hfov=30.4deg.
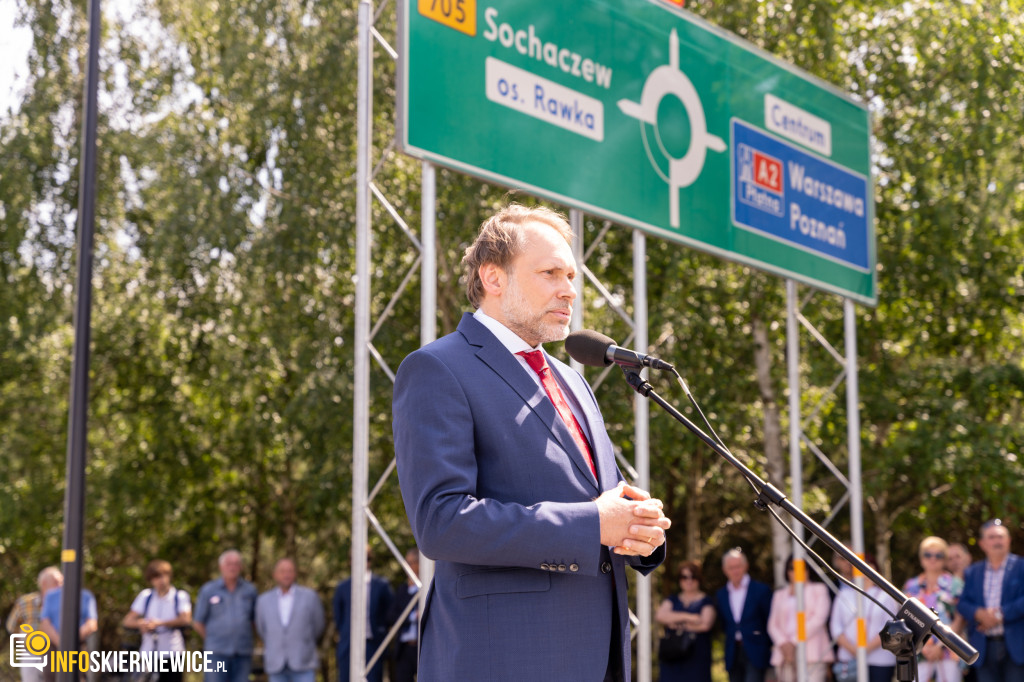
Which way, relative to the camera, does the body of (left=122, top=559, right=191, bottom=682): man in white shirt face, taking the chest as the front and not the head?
toward the camera

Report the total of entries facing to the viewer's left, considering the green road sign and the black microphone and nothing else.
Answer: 1

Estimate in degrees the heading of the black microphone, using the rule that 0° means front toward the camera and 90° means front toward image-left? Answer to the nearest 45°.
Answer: approximately 90°

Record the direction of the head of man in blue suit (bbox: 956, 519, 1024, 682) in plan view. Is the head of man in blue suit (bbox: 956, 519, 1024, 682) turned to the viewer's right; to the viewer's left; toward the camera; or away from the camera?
toward the camera

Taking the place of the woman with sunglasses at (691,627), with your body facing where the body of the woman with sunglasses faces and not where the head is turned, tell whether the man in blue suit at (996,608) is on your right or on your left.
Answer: on your left

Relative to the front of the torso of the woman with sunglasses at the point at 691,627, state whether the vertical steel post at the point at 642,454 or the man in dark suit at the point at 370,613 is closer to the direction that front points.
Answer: the vertical steel post

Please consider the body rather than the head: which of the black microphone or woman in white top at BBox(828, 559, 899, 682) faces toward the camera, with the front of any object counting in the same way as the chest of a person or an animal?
the woman in white top

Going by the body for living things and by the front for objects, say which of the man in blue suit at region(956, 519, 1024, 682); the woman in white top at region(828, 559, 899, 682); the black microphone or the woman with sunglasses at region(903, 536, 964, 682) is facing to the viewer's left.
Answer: the black microphone

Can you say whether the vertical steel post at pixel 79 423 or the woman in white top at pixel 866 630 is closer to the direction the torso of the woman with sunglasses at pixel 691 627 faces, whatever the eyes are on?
the vertical steel post

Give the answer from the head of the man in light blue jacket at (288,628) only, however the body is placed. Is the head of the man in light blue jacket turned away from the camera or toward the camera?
toward the camera

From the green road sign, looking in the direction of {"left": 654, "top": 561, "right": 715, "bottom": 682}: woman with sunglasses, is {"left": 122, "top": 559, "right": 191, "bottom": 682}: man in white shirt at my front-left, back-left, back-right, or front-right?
front-left

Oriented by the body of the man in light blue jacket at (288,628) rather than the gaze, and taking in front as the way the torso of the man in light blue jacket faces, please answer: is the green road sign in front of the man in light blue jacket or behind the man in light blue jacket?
in front

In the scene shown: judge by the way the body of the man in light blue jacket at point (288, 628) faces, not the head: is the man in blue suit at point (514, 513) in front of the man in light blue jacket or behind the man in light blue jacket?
in front

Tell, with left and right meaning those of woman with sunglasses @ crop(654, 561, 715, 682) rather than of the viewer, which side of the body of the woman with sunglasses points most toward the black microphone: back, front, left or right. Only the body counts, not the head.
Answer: front

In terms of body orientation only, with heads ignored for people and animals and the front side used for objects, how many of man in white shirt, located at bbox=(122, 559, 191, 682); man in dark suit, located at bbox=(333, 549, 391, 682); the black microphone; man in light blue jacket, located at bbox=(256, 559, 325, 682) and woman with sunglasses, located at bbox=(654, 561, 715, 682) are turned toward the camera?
4

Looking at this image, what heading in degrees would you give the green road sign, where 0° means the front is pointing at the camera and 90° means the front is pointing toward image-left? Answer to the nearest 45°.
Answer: approximately 315°

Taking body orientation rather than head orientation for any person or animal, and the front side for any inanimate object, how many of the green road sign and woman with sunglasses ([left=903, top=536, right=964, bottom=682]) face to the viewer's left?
0

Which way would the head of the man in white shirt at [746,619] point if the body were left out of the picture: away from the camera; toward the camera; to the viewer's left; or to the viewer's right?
toward the camera

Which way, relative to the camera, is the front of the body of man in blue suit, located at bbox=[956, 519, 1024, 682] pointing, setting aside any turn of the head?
toward the camera

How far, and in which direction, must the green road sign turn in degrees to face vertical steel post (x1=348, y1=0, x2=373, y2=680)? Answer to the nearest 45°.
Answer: approximately 90° to its right
